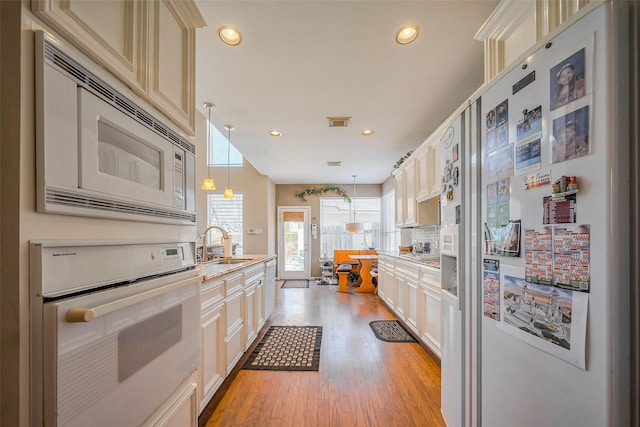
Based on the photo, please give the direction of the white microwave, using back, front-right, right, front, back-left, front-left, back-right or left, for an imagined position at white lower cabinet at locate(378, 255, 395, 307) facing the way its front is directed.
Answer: left

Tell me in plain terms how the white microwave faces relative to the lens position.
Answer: facing the viewer and to the right of the viewer

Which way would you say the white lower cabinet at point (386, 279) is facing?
to the viewer's left

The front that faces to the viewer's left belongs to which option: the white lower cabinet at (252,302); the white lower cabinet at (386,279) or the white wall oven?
the white lower cabinet at (386,279)

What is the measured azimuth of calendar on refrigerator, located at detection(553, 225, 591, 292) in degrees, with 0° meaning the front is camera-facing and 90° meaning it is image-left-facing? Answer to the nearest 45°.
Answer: approximately 45°

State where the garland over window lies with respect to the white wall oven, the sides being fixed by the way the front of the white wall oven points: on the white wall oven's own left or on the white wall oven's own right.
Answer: on the white wall oven's own left
